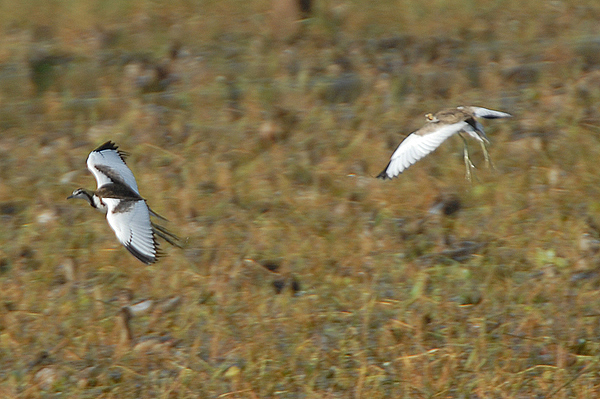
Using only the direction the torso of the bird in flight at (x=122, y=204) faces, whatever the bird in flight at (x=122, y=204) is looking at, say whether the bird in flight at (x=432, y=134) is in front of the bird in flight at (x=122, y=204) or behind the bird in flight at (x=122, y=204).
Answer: behind

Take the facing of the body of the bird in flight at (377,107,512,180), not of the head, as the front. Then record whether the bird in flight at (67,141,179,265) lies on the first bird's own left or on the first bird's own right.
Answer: on the first bird's own left

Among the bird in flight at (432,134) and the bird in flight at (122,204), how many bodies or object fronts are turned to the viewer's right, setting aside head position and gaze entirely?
0

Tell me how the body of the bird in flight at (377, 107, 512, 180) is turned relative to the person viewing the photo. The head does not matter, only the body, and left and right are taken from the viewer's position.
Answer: facing away from the viewer and to the left of the viewer

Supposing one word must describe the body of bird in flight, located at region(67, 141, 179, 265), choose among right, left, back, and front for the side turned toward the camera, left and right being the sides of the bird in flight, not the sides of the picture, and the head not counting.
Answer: left
